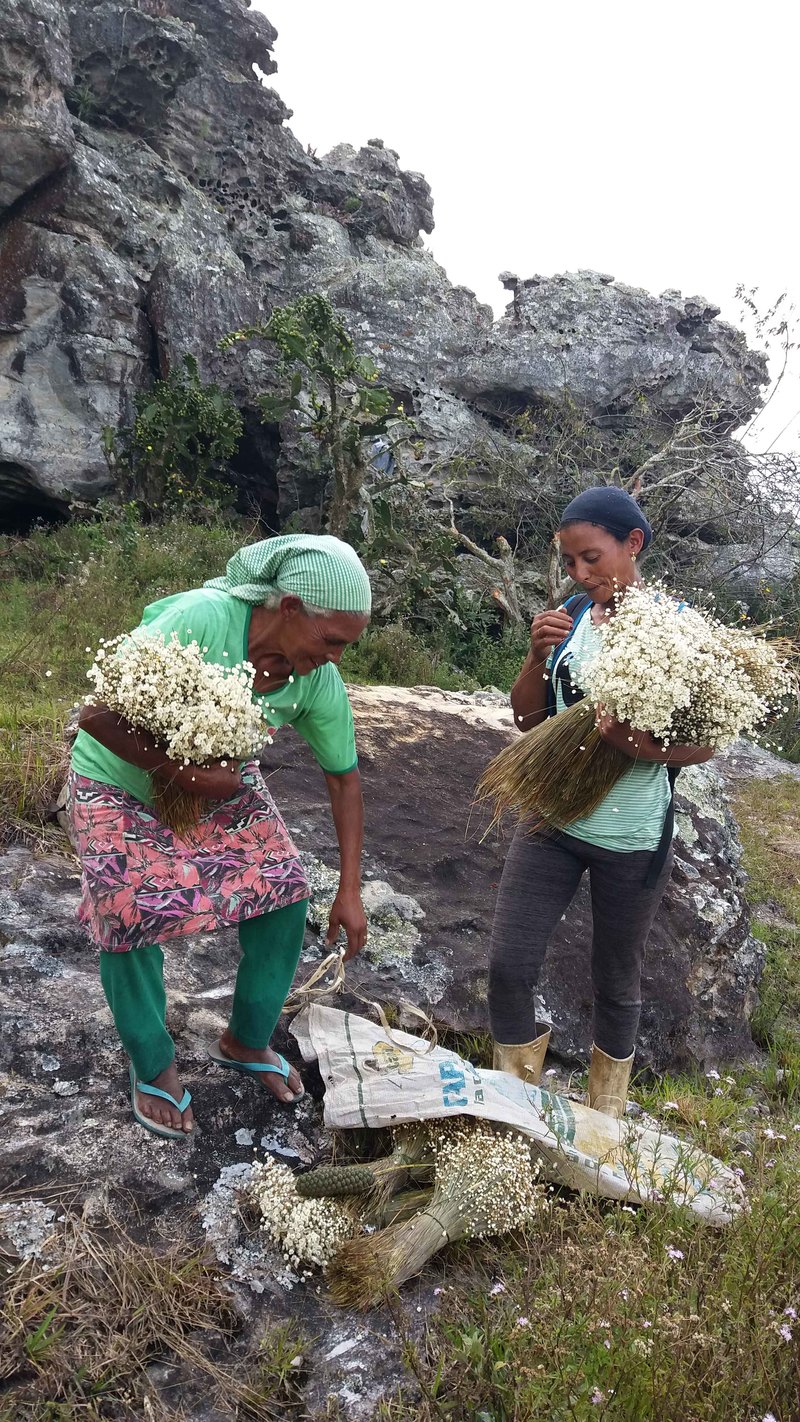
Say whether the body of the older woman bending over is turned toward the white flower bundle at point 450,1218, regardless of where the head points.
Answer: yes

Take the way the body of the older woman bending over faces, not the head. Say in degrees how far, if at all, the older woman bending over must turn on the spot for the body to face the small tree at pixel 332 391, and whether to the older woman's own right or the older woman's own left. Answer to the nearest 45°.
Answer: approximately 135° to the older woman's own left

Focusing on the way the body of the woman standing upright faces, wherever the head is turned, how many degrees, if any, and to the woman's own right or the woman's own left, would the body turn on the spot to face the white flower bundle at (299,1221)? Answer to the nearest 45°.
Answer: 0° — they already face it

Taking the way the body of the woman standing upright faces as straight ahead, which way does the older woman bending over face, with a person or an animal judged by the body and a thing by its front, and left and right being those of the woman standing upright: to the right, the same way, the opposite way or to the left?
to the left

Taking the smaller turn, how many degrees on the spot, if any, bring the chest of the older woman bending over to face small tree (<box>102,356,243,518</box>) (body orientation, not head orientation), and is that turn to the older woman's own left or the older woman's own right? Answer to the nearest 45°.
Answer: approximately 135° to the older woman's own left

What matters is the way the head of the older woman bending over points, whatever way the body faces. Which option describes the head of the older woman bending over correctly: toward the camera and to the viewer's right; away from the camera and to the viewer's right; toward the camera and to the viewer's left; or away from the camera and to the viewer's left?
toward the camera and to the viewer's right

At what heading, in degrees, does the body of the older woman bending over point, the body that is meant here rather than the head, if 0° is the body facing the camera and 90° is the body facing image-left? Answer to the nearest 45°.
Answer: approximately 315°

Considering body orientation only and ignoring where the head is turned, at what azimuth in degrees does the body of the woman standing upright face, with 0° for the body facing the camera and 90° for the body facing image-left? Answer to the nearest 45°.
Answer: approximately 45°
